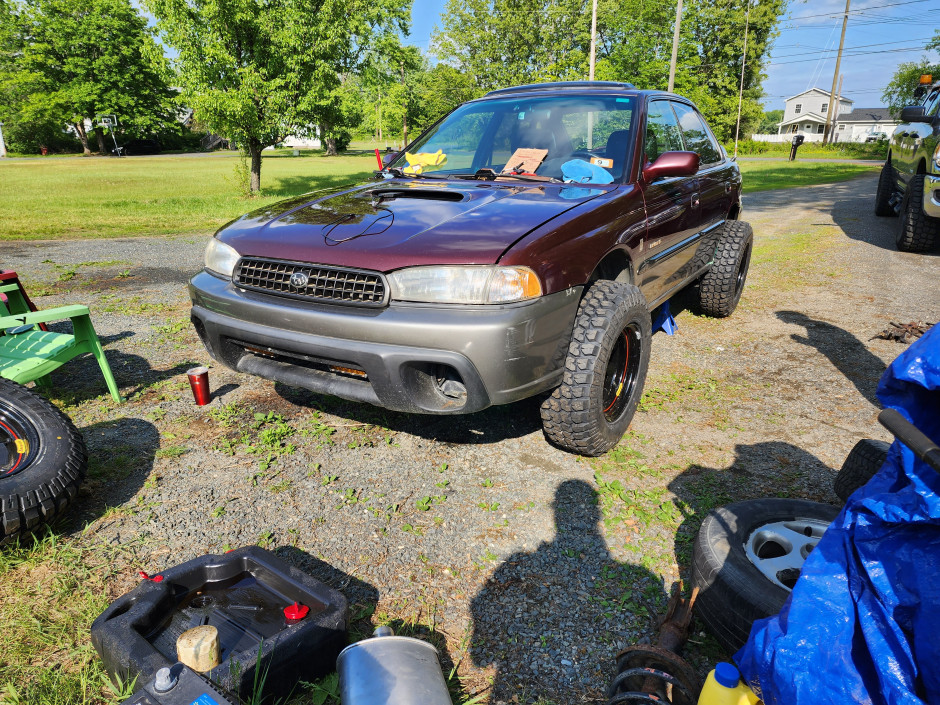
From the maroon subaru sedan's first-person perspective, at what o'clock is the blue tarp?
The blue tarp is roughly at 10 o'clock from the maroon subaru sedan.

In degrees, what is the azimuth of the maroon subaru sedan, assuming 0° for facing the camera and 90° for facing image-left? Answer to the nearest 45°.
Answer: approximately 45°

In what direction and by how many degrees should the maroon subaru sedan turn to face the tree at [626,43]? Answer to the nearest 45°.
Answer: approximately 135° to its right

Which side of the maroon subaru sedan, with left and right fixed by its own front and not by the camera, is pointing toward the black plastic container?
front

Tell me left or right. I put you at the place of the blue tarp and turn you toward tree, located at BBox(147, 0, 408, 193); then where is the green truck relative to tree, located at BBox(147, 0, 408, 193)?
right

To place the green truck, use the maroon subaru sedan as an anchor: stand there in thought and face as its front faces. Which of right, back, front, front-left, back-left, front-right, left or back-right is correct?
back

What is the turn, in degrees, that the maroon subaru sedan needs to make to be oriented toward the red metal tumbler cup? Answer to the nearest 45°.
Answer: approximately 45° to its right

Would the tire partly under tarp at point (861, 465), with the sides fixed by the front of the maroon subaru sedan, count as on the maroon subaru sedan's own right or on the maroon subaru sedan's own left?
on the maroon subaru sedan's own left

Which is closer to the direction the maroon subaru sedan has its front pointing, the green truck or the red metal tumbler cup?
the red metal tumbler cup

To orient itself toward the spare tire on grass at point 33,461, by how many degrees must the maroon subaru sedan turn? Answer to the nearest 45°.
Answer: approximately 45° to its right

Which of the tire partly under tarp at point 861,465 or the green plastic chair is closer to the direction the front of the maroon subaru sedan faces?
the green plastic chair

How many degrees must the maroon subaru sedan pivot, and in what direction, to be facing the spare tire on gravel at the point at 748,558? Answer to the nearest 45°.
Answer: approximately 90° to its left

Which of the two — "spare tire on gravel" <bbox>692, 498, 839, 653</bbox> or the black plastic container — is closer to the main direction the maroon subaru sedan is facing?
the black plastic container
